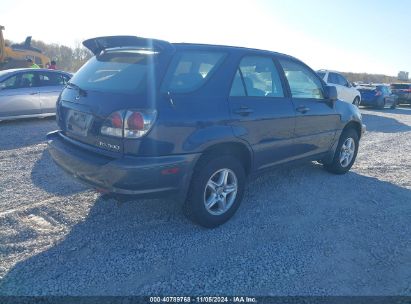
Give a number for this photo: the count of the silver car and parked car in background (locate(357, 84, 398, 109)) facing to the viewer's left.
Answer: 1

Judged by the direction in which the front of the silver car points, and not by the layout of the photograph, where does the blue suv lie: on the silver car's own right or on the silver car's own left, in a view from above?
on the silver car's own left

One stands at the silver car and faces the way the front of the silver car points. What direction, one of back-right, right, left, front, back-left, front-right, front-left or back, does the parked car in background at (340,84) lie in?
back

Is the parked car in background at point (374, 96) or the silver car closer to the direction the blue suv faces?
the parked car in background

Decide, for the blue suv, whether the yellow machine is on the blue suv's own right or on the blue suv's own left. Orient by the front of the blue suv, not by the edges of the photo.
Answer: on the blue suv's own left

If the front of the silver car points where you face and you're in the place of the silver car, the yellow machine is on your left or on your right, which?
on your right

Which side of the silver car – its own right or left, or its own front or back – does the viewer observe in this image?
left

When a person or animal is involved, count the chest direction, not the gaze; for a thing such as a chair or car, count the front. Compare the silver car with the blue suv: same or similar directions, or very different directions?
very different directions

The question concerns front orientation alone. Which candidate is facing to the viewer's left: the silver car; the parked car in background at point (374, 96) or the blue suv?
the silver car

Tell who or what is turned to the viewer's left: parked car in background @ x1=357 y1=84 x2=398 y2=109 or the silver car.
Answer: the silver car

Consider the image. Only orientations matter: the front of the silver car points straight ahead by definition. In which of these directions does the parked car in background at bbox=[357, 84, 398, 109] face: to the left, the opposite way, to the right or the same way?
to the right

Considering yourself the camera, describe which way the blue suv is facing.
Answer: facing away from the viewer and to the right of the viewer
